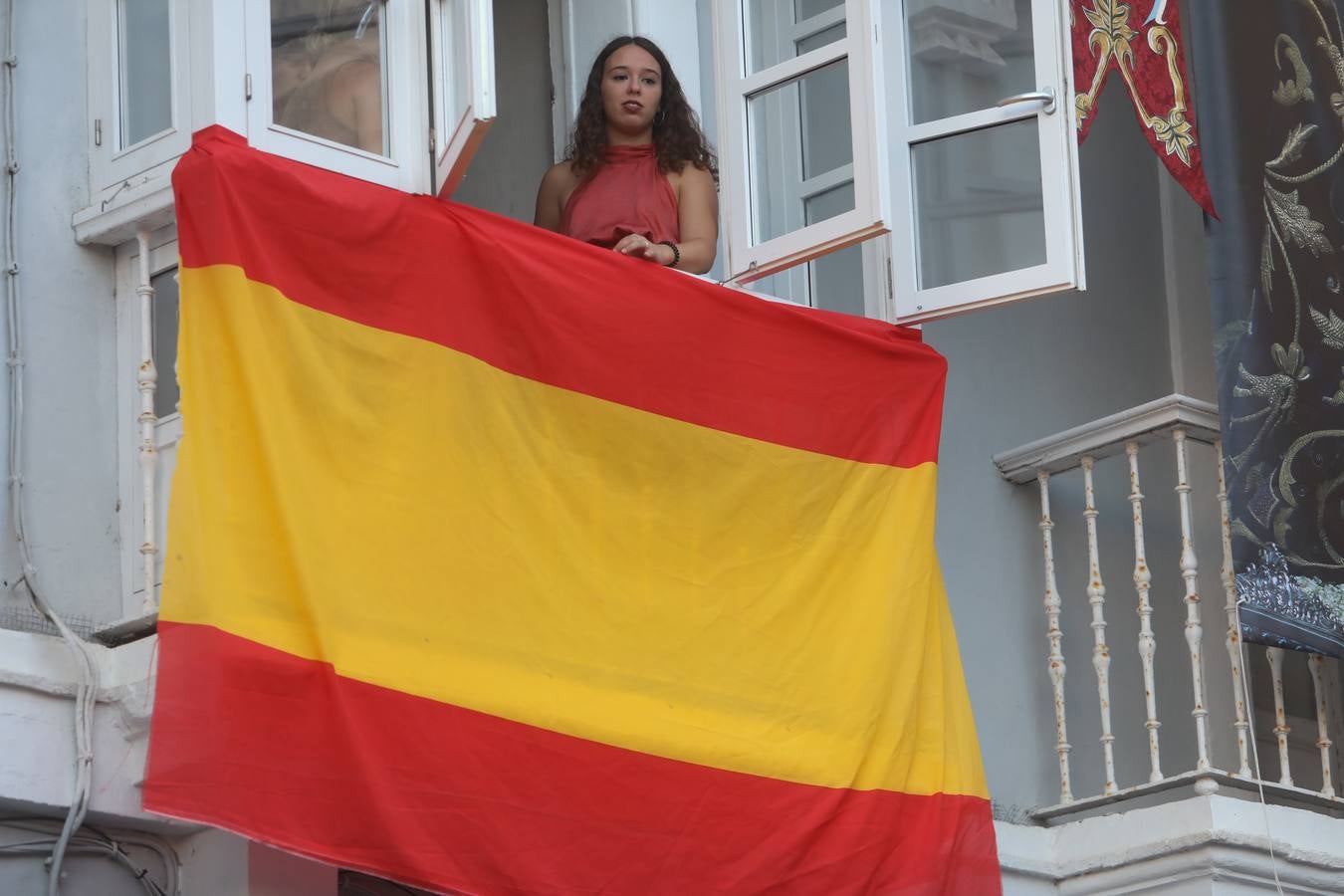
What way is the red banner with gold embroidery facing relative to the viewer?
toward the camera

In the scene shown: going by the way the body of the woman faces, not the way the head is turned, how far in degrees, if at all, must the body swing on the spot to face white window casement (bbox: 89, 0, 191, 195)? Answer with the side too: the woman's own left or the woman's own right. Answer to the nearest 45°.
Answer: approximately 45° to the woman's own right

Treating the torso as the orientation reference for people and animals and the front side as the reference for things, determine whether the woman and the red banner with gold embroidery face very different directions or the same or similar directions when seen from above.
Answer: same or similar directions

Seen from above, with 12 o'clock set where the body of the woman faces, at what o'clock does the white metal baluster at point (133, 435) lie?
The white metal baluster is roughly at 2 o'clock from the woman.

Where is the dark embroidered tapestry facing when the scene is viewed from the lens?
facing the viewer

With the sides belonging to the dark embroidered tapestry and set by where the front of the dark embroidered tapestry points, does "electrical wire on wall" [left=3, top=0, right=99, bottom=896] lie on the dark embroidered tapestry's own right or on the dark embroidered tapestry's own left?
on the dark embroidered tapestry's own right

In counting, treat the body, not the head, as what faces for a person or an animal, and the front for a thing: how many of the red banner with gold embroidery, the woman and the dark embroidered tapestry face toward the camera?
3
